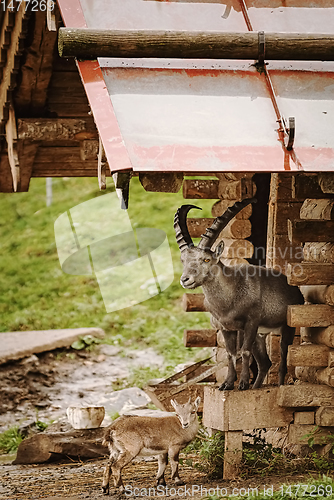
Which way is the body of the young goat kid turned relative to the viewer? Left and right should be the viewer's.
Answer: facing to the right of the viewer

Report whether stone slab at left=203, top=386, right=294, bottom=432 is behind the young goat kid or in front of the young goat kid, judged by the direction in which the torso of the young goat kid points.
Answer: in front

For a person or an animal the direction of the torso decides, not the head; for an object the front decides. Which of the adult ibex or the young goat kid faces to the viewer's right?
the young goat kid

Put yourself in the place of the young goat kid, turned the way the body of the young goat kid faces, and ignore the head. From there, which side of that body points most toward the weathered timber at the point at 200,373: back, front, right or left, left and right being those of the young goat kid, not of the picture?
left

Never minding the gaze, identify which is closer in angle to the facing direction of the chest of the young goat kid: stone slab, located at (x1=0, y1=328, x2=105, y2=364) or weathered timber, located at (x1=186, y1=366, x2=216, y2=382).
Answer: the weathered timber

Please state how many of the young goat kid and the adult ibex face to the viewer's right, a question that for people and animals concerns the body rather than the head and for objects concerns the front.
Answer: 1
